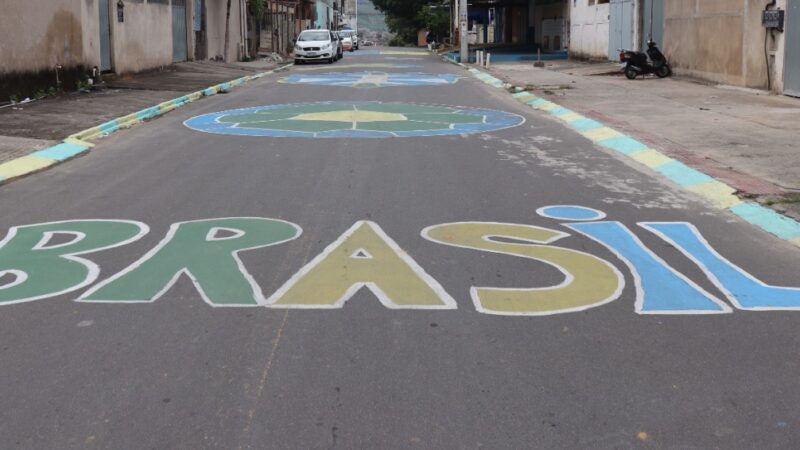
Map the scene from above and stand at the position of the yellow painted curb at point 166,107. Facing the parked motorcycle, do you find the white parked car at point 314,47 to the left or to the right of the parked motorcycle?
left

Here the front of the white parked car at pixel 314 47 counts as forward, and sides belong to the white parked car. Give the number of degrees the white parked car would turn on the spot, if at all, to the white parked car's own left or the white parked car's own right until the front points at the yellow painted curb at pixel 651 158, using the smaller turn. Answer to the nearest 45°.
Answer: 0° — it already faces it

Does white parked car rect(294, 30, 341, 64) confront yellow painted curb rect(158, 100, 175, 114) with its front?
yes

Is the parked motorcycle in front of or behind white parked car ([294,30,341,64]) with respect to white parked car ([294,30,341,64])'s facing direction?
in front

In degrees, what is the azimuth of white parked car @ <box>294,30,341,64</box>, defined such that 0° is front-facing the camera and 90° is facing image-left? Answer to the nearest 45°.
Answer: approximately 0°
